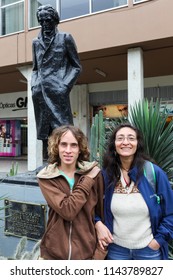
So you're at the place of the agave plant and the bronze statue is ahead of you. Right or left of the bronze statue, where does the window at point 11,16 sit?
right

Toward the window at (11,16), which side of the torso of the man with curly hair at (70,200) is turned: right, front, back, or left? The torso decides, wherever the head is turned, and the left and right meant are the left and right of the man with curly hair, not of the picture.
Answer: back

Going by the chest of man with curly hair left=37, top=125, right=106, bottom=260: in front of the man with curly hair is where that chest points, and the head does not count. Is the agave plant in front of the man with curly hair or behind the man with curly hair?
behind

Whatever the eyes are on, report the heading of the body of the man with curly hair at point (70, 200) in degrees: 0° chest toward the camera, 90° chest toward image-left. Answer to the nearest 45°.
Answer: approximately 0°
